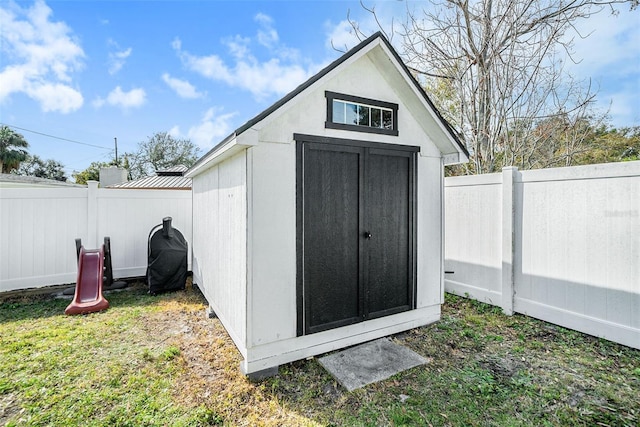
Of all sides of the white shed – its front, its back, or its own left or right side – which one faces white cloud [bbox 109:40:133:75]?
back

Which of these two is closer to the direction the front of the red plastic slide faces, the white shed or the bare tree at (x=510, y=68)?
the white shed

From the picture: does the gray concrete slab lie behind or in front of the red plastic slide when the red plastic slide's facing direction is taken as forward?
in front

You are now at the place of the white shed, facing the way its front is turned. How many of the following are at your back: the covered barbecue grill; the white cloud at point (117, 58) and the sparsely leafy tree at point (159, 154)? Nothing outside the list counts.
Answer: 3

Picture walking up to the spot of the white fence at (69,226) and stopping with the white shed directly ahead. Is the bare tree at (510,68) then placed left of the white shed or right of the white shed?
left

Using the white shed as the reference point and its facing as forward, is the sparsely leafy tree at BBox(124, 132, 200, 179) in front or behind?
behind

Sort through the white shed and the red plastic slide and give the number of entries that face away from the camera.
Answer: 0

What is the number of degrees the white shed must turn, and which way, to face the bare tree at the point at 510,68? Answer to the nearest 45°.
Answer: approximately 90° to its left

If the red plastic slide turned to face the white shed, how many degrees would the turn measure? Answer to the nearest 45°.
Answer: approximately 45° to its left

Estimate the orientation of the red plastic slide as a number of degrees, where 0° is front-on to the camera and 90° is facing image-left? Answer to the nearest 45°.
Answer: approximately 0°

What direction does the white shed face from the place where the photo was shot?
facing the viewer and to the right of the viewer
